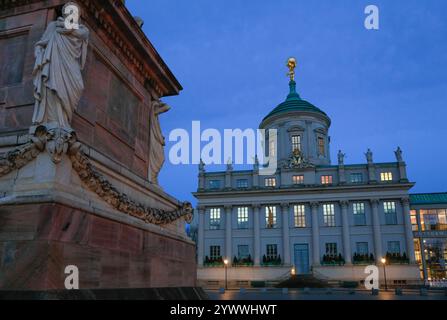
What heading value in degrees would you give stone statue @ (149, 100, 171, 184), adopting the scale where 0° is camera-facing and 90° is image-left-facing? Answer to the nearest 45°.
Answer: approximately 270°

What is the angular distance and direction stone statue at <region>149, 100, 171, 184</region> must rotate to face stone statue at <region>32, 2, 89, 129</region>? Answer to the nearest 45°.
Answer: approximately 90° to its right
